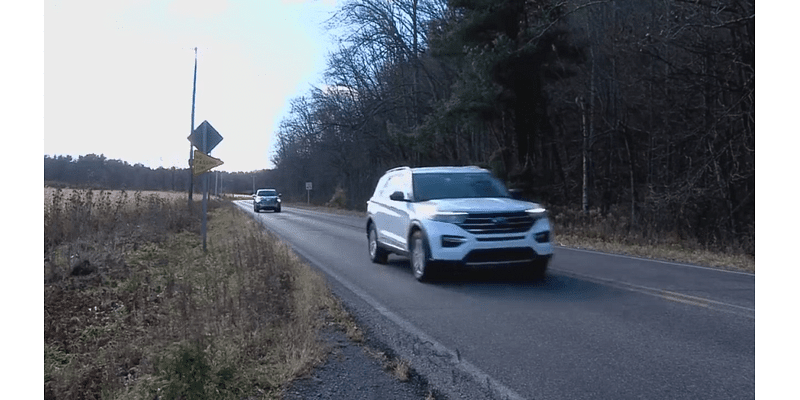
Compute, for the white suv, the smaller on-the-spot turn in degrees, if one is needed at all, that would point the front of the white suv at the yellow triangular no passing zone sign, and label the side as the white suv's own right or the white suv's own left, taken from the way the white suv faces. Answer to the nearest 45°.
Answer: approximately 180°

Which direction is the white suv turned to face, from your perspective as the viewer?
facing the viewer and to the right of the viewer

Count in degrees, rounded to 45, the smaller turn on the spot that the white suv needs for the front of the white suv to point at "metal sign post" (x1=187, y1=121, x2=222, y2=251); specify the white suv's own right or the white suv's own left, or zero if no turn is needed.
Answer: approximately 180°
